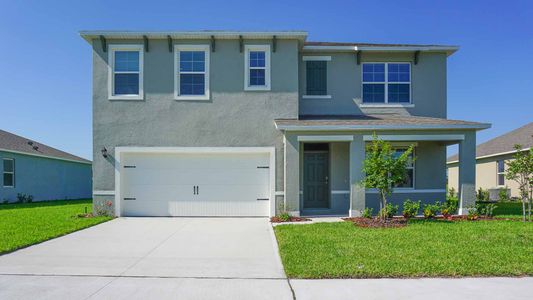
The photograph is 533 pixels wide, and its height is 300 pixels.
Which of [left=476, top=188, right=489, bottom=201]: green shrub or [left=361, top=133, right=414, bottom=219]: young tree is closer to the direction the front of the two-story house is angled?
the young tree

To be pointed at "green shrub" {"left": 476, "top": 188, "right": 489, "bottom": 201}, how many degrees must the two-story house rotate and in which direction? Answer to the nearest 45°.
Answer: approximately 135° to its left

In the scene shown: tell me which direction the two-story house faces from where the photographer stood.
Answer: facing the viewer
